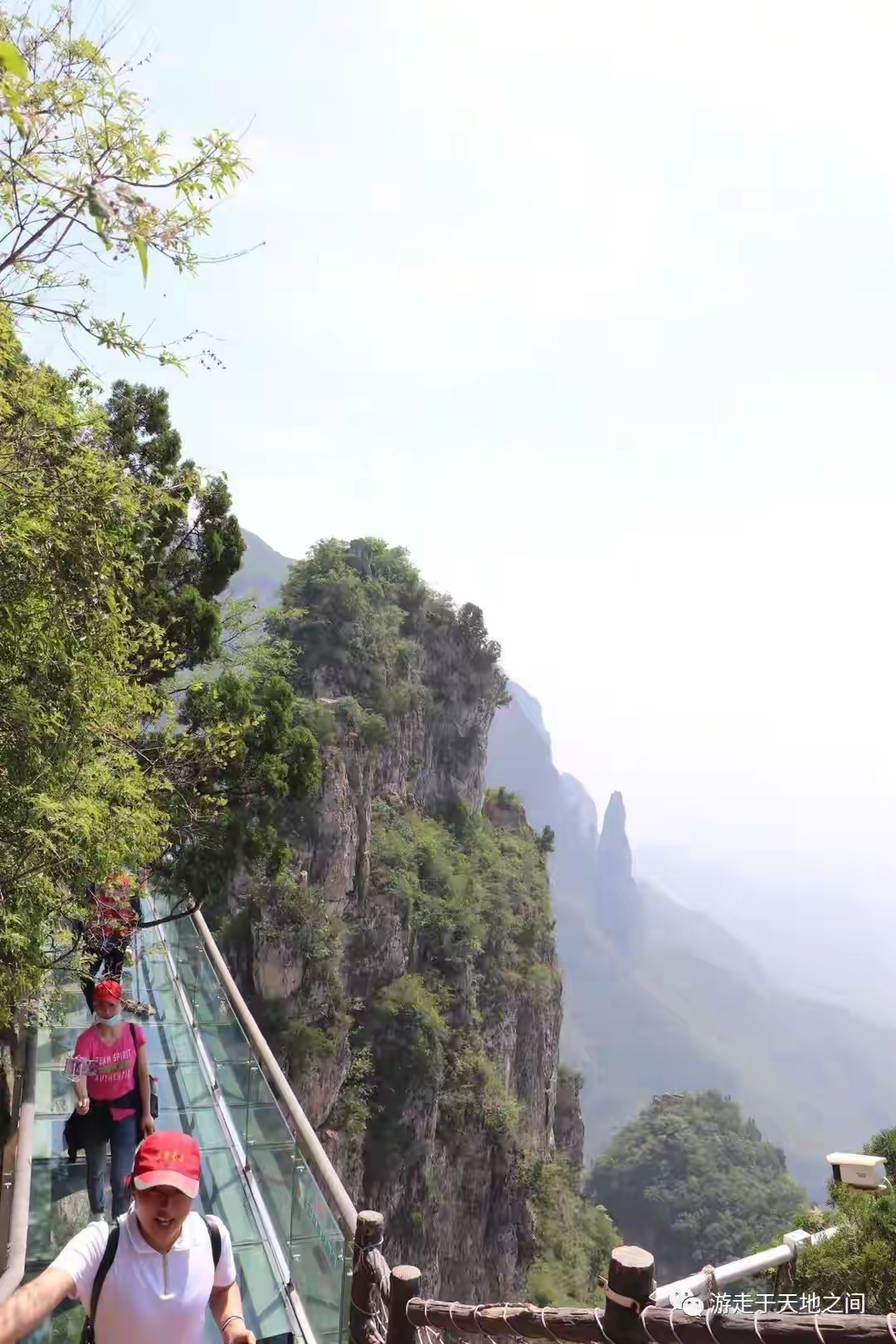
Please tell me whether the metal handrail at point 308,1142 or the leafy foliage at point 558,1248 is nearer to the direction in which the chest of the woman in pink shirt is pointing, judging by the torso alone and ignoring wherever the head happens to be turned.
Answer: the metal handrail

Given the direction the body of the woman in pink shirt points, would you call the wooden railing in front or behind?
in front

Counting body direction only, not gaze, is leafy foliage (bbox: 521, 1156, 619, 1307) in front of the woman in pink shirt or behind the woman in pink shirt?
behind

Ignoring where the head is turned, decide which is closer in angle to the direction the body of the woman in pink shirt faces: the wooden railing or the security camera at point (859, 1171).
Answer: the wooden railing

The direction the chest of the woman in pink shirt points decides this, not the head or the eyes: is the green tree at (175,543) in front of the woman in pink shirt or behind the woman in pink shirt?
behind

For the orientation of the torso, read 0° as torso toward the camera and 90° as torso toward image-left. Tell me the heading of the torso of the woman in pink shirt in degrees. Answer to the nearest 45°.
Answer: approximately 0°
